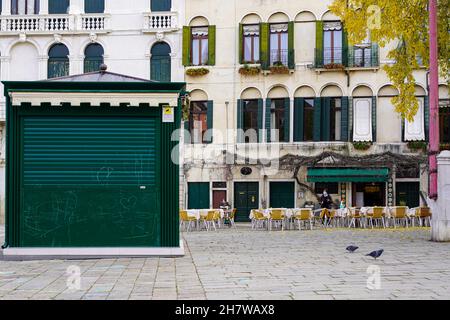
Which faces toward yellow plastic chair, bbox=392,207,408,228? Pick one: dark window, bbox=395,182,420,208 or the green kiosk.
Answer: the dark window

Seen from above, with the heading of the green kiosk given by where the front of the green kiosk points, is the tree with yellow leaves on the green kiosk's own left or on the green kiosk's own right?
on the green kiosk's own left

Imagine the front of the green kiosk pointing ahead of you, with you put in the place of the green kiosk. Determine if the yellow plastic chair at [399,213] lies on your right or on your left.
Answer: on your left

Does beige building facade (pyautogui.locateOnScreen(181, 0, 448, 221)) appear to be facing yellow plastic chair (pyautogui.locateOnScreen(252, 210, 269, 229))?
yes

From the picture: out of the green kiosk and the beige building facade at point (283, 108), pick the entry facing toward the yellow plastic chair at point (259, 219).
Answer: the beige building facade

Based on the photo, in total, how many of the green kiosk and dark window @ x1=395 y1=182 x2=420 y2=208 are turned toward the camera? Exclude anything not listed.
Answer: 2

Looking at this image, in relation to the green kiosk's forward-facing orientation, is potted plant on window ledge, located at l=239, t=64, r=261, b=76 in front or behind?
behind

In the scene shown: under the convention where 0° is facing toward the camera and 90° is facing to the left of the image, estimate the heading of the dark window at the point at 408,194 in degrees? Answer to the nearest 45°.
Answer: approximately 0°

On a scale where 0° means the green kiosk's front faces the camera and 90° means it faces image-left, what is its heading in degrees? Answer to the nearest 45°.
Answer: approximately 0°
